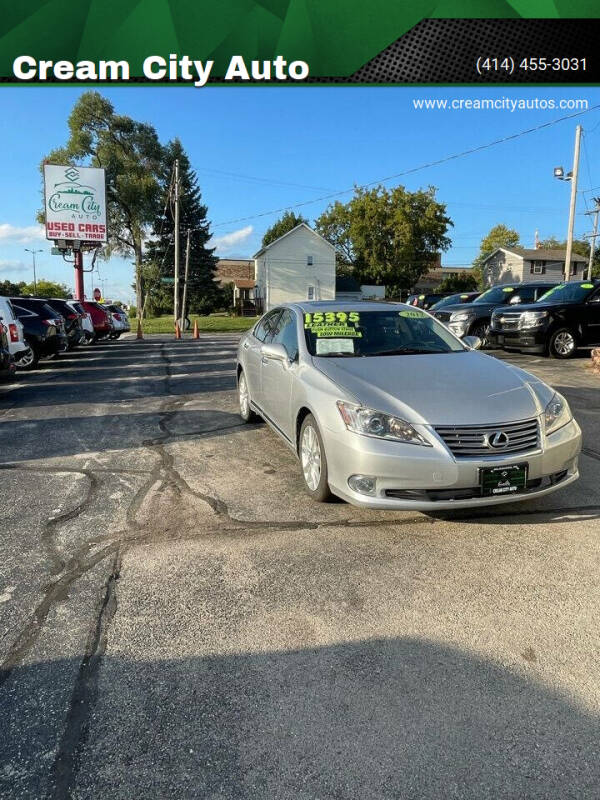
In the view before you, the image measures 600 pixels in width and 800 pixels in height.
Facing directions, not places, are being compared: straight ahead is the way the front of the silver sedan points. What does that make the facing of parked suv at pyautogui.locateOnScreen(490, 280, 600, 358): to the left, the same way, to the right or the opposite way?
to the right

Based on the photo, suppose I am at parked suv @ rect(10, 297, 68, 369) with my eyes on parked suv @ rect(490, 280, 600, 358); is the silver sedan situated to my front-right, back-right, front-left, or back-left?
front-right

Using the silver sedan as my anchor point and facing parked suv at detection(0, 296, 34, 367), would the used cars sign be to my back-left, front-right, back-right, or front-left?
front-right

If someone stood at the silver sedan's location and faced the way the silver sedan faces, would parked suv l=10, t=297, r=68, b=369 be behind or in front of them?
behind

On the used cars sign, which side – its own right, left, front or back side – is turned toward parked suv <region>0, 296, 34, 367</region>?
front

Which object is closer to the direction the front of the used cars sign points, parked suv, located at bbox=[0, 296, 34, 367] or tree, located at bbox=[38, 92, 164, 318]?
the parked suv

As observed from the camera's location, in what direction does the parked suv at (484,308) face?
facing the viewer and to the left of the viewer

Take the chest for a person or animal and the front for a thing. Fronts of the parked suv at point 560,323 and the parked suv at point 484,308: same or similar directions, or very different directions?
same or similar directions

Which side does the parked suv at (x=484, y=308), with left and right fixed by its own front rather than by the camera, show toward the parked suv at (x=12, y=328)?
front

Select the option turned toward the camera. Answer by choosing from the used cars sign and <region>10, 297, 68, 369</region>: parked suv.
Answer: the used cars sign

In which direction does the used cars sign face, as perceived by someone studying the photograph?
facing the viewer

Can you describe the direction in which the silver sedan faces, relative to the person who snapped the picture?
facing the viewer and to the right of the viewer

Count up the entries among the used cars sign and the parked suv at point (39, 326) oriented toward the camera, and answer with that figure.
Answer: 1

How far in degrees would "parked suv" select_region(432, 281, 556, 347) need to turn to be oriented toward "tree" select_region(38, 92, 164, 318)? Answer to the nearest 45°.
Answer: approximately 90° to its right

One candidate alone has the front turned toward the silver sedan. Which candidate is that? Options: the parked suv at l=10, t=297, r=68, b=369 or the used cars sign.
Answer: the used cars sign

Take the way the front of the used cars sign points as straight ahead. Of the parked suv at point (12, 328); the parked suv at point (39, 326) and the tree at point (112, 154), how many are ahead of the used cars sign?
2

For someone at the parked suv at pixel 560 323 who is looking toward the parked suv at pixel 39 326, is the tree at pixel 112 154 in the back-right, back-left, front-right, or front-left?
front-right
